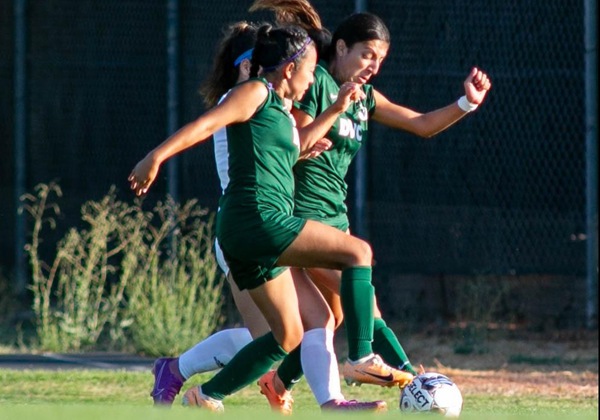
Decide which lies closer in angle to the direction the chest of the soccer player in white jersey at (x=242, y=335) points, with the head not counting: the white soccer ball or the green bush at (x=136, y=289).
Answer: the white soccer ball

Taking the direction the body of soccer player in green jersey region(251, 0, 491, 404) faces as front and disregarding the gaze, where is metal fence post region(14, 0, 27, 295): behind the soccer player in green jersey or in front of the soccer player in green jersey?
behind

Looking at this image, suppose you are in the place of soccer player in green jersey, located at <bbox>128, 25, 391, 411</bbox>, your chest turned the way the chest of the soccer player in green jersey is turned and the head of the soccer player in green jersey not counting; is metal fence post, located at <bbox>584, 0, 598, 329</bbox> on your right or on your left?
on your left

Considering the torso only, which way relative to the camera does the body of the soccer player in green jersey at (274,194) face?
to the viewer's right

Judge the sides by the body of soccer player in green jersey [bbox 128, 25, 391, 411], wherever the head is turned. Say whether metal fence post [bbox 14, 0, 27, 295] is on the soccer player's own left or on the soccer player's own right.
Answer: on the soccer player's own left
